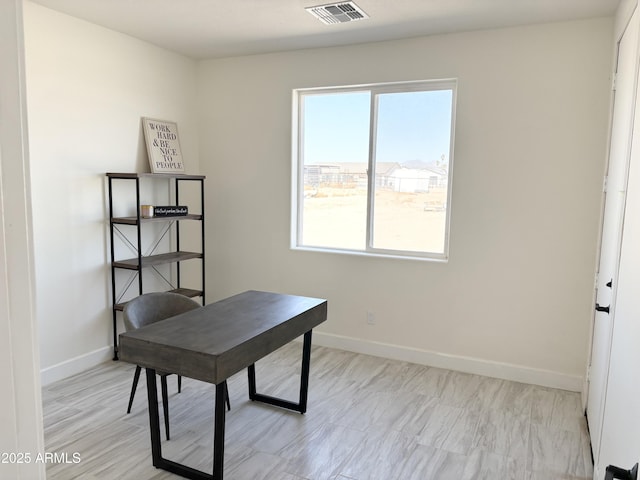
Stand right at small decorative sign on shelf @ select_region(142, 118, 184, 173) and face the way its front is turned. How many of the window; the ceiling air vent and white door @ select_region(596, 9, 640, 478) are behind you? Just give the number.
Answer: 0

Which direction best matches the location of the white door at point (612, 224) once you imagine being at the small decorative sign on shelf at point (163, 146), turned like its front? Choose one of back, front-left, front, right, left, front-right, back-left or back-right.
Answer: front

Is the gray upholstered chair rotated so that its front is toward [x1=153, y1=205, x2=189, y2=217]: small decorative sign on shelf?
no

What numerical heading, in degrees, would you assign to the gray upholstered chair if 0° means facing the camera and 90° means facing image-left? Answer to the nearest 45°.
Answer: approximately 315°

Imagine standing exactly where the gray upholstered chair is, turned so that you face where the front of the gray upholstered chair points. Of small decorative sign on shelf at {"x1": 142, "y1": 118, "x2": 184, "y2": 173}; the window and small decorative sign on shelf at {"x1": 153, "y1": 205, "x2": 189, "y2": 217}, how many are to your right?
0

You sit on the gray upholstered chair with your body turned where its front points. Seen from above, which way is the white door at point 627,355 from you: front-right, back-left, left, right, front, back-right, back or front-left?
front

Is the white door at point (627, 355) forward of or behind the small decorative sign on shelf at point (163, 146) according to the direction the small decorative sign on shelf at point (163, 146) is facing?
forward

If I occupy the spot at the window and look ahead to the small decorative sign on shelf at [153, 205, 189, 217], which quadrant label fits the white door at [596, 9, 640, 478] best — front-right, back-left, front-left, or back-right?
back-left

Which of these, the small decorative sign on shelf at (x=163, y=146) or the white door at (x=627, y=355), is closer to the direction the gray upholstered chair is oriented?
the white door

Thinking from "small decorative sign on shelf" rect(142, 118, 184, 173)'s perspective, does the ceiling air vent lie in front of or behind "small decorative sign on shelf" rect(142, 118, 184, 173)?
in front

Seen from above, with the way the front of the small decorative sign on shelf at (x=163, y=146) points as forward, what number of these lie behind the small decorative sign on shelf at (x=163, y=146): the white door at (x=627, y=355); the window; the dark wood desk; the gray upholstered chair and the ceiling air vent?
0

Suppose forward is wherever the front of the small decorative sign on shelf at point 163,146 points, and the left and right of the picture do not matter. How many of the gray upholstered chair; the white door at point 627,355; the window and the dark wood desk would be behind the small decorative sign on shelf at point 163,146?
0

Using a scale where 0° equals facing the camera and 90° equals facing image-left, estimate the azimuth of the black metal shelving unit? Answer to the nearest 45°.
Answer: approximately 315°

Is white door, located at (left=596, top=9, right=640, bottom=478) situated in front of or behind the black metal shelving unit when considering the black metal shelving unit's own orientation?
in front

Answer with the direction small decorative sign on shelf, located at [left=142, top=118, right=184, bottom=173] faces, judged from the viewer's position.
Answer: facing the viewer and to the right of the viewer

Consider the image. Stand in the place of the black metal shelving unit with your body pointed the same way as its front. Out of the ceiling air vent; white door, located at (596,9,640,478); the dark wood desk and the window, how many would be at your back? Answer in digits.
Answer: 0

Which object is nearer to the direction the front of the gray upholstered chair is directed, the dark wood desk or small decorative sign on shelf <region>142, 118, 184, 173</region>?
the dark wood desk
